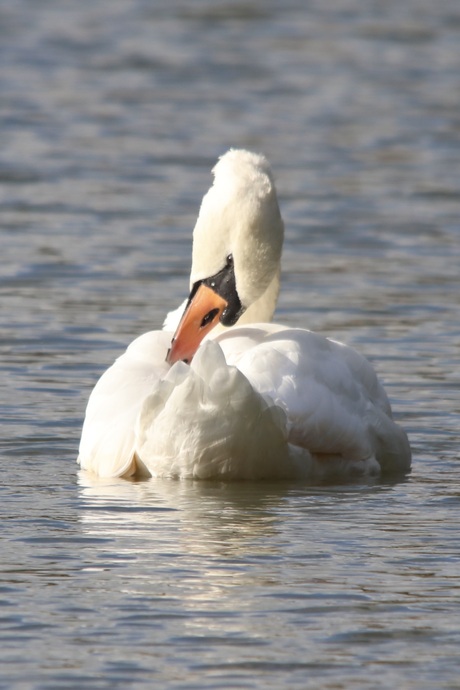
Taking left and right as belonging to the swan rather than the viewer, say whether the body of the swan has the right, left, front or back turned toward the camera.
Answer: back
